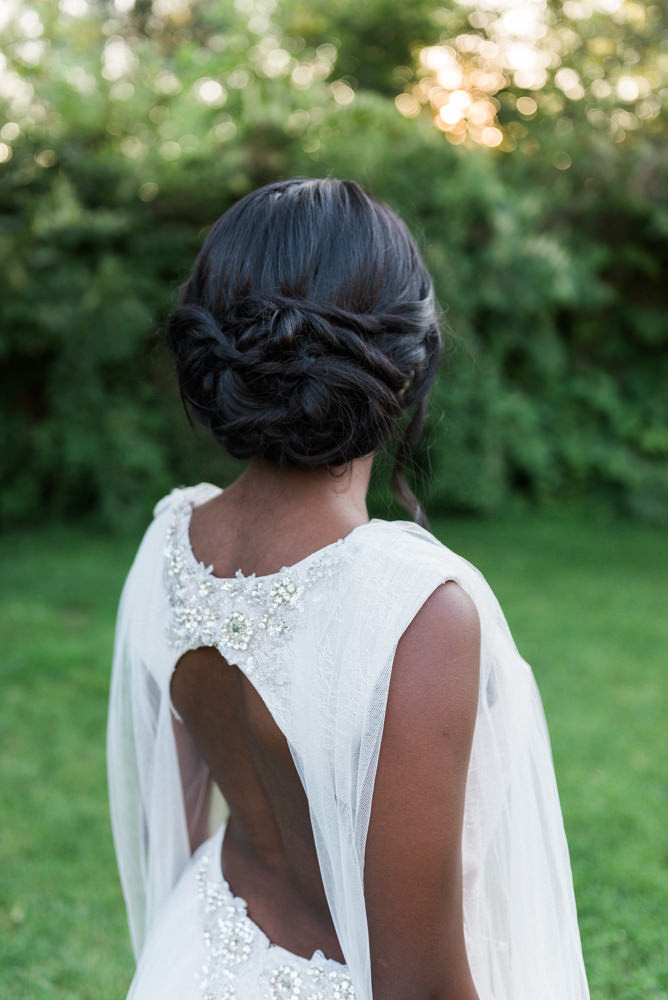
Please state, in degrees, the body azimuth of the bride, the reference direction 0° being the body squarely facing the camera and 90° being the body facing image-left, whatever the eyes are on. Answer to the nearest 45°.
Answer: approximately 225°

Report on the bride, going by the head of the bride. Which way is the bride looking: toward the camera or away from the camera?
away from the camera
